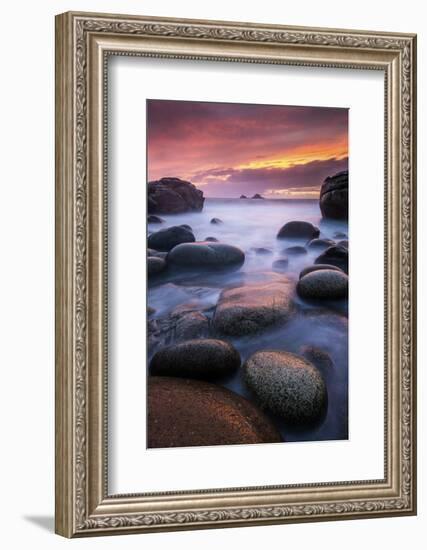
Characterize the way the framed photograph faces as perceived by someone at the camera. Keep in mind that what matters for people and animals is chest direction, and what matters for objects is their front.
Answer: facing the viewer and to the right of the viewer
